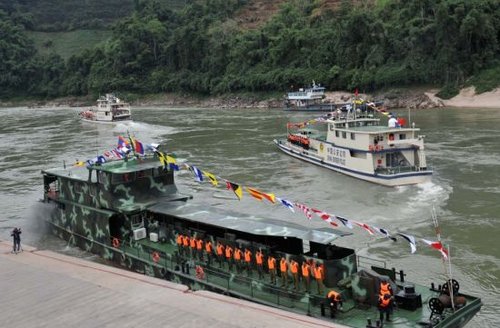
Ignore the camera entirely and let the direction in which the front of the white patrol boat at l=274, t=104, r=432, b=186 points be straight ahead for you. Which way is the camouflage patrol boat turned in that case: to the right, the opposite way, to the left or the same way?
the opposite way

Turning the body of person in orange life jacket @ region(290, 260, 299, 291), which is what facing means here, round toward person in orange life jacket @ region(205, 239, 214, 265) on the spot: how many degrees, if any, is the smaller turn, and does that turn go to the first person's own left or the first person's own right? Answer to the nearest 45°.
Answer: approximately 90° to the first person's own right

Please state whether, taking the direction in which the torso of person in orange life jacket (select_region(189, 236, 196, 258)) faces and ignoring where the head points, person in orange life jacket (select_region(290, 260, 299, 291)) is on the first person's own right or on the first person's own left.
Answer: on the first person's own left

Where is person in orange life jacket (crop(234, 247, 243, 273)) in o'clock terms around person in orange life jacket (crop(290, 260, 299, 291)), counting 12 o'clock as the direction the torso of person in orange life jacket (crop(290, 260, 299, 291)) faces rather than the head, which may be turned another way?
person in orange life jacket (crop(234, 247, 243, 273)) is roughly at 3 o'clock from person in orange life jacket (crop(290, 260, 299, 291)).
